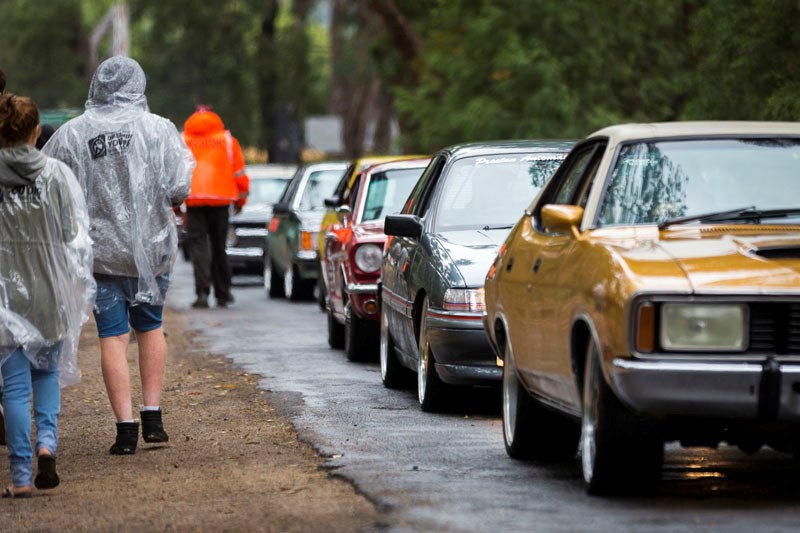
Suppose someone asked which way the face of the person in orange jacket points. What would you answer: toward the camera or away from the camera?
away from the camera

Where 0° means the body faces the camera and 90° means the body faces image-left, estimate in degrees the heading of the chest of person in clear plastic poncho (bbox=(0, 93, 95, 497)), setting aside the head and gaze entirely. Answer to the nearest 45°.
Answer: approximately 180°

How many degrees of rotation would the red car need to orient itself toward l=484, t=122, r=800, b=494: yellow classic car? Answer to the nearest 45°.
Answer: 0° — it already faces it

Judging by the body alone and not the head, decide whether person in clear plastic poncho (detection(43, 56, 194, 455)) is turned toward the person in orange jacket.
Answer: yes

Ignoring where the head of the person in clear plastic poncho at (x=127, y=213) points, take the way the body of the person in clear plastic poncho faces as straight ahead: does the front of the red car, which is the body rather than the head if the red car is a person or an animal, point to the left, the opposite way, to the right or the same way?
the opposite way

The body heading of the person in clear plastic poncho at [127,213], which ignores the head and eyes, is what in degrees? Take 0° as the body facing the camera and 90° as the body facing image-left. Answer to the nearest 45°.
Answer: approximately 180°

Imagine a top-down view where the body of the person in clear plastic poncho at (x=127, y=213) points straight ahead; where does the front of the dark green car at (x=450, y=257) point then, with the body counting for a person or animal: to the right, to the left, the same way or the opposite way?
the opposite way
